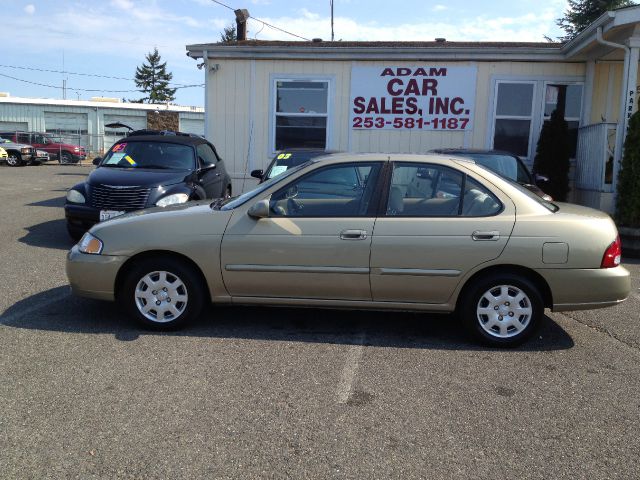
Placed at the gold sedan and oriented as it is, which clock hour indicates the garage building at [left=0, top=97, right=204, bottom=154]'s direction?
The garage building is roughly at 2 o'clock from the gold sedan.

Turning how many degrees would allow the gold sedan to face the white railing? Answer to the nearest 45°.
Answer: approximately 135° to its right

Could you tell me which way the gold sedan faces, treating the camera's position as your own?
facing to the left of the viewer

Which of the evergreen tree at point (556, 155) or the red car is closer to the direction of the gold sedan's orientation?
the red car

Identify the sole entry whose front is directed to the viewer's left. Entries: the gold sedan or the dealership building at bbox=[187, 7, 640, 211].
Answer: the gold sedan

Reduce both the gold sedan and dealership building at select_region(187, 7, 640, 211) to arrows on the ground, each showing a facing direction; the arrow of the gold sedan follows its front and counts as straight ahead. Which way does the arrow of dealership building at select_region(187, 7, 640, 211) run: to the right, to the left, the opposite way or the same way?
to the left

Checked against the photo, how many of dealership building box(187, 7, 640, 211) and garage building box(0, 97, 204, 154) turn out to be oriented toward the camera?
2

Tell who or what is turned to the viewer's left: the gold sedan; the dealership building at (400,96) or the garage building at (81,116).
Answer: the gold sedan

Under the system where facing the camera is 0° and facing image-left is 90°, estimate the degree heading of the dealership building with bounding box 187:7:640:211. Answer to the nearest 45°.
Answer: approximately 0°

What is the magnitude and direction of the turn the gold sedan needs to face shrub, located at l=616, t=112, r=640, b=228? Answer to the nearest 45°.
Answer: approximately 135° to its right

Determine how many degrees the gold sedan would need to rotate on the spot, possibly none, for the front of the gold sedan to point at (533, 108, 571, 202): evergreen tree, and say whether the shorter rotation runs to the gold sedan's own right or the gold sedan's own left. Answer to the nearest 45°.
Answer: approximately 135° to the gold sedan's own right
